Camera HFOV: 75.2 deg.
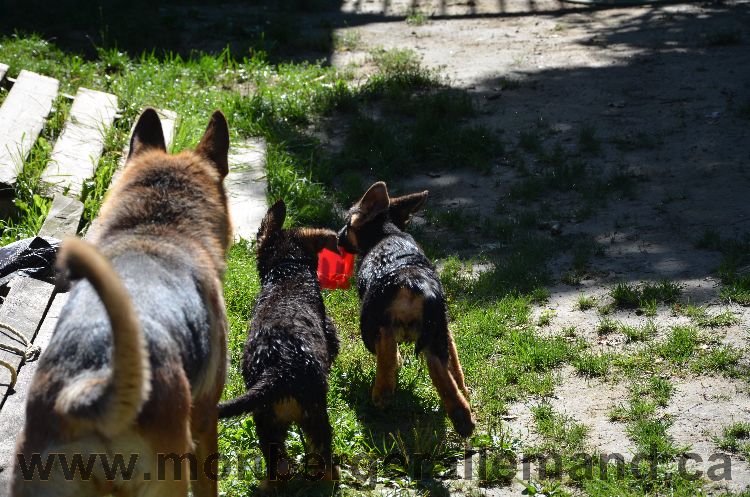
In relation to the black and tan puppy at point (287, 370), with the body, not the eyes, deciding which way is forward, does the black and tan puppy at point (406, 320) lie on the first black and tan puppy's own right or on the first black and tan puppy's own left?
on the first black and tan puppy's own right

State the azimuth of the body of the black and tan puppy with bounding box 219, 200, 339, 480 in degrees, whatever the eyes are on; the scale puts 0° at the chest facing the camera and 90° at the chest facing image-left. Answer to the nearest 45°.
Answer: approximately 180°

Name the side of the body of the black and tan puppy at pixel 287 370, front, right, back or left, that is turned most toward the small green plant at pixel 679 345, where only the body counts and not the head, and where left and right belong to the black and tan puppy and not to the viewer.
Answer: right

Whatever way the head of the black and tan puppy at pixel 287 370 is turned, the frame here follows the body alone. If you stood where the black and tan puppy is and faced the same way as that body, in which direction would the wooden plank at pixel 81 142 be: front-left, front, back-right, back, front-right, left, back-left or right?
front-left
